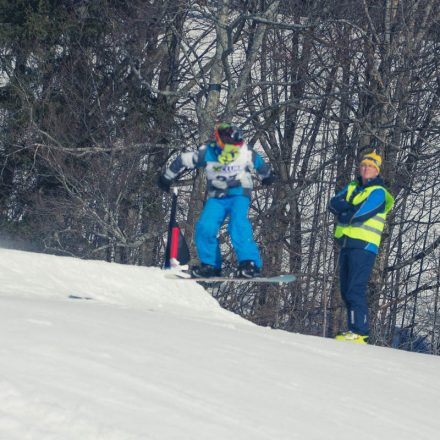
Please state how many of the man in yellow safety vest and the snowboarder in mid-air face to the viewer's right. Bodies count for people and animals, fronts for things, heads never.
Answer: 0

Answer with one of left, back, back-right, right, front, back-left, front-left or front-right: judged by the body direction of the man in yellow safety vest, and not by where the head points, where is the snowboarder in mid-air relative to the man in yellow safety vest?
front-right

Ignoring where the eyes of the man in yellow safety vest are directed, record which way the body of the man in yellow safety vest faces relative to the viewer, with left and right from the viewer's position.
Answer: facing the viewer and to the left of the viewer

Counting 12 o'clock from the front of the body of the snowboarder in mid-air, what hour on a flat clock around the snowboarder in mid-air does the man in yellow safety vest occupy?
The man in yellow safety vest is roughly at 9 o'clock from the snowboarder in mid-air.

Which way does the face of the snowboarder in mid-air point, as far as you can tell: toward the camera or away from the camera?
toward the camera

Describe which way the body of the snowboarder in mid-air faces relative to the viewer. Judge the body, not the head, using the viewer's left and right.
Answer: facing the viewer
